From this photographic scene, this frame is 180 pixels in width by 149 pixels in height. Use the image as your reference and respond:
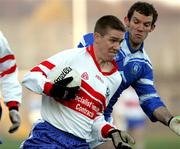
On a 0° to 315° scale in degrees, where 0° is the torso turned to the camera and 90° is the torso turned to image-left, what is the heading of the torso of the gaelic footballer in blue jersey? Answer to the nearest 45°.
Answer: approximately 0°
